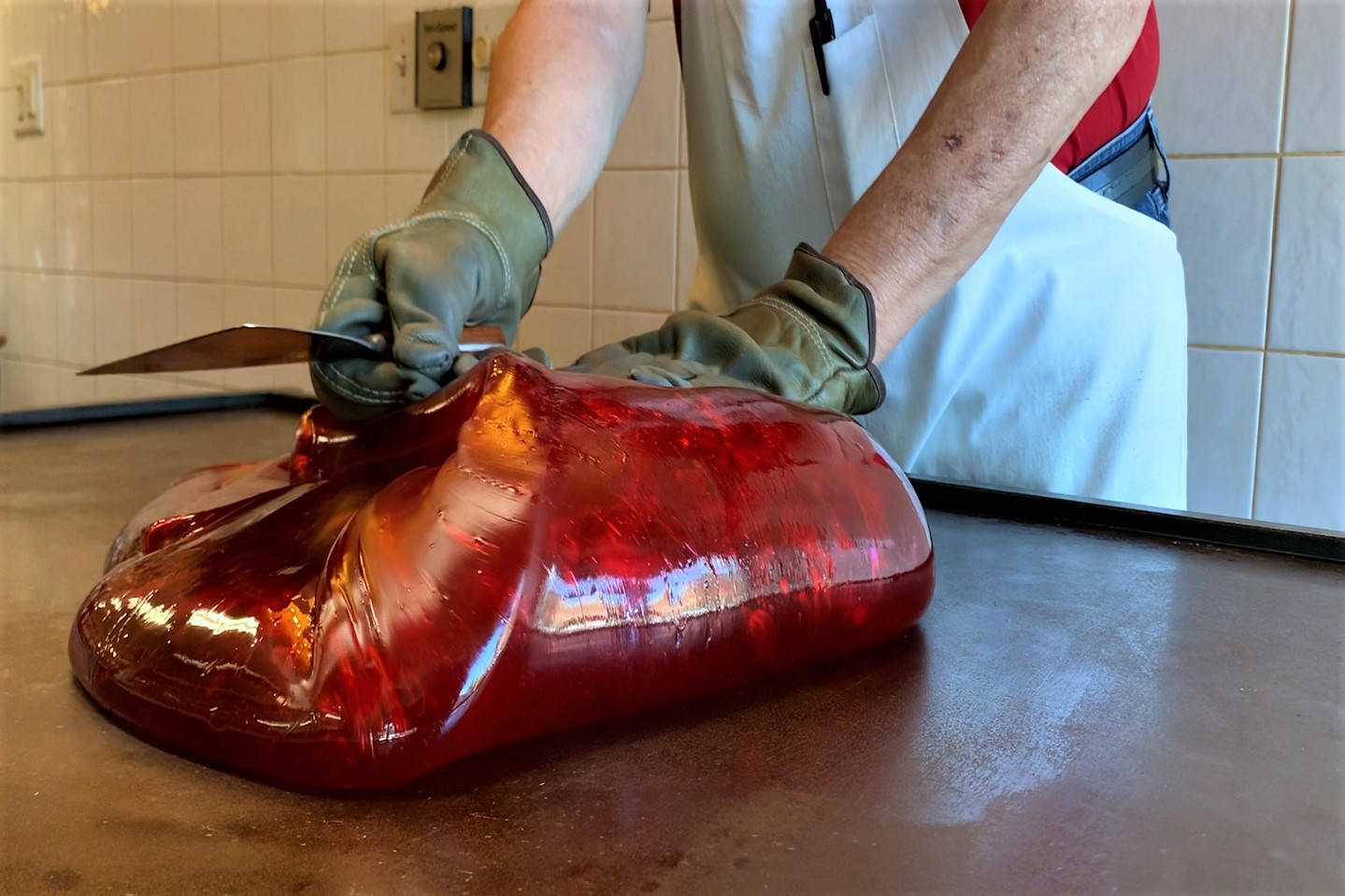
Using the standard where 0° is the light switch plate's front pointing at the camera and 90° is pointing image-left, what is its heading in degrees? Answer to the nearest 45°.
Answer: approximately 45°

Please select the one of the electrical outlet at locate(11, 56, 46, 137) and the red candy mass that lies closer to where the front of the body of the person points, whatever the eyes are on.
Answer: the red candy mass

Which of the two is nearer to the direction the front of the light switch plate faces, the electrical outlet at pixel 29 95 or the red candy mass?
the red candy mass

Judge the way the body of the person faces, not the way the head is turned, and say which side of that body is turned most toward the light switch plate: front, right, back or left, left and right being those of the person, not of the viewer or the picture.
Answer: right

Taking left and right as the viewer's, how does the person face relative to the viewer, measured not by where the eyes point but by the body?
facing the viewer and to the left of the viewer

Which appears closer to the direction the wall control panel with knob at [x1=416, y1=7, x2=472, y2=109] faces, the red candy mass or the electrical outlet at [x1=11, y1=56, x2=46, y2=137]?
the red candy mass

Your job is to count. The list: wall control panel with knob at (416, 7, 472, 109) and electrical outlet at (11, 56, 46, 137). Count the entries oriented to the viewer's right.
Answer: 0

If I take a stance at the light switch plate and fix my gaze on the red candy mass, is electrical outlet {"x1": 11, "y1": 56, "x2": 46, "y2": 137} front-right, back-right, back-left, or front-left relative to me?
back-right

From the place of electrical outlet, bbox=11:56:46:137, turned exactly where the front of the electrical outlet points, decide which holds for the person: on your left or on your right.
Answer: on your left
